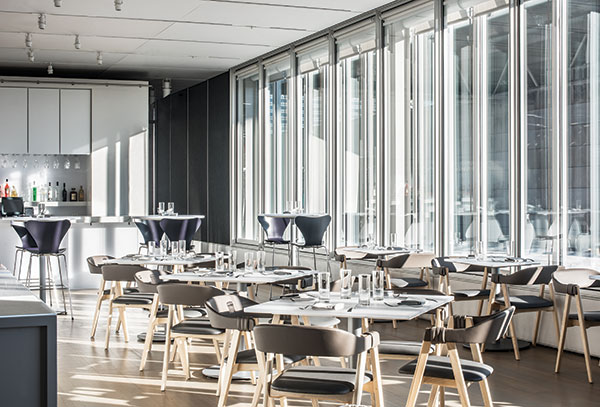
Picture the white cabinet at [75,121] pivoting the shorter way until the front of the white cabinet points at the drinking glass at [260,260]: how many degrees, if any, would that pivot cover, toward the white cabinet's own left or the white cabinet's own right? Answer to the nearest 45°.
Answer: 0° — it already faces it

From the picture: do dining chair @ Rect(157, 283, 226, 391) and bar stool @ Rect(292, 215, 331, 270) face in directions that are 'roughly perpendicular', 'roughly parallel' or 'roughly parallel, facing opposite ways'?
roughly perpendicular

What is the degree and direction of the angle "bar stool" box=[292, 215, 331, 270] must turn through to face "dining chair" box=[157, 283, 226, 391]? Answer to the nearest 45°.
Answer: approximately 135° to its left

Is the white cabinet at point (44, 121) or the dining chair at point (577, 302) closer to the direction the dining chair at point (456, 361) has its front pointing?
the white cabinet

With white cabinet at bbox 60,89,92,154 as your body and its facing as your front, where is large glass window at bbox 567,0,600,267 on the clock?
The large glass window is roughly at 11 o'clock from the white cabinet.

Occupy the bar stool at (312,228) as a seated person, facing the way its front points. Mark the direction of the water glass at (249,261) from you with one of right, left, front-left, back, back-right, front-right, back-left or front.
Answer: back-left

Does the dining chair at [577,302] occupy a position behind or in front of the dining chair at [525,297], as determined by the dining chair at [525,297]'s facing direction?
behind
